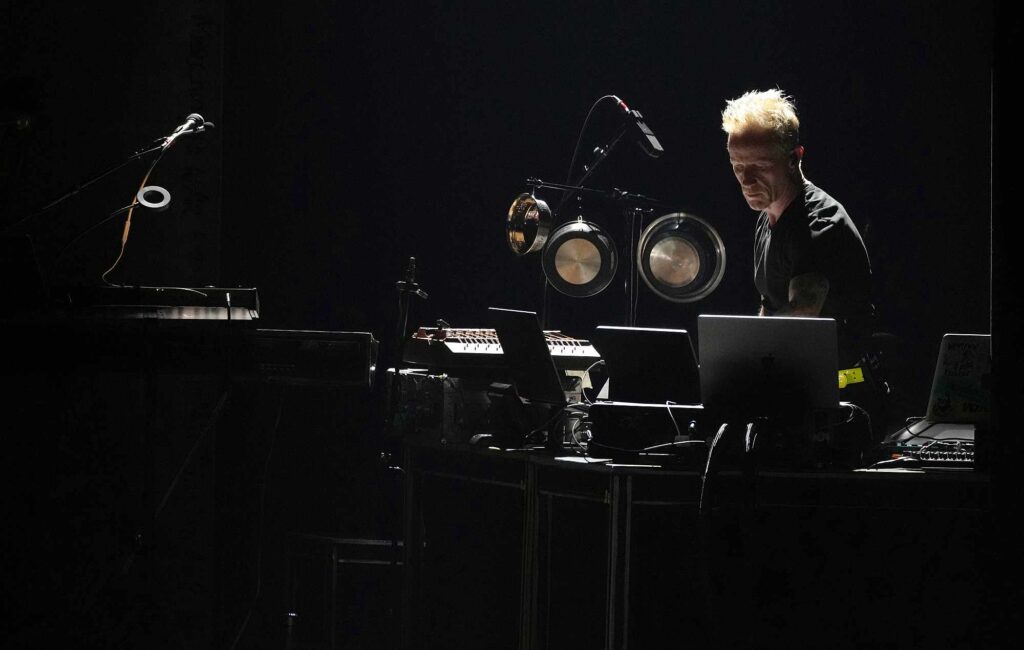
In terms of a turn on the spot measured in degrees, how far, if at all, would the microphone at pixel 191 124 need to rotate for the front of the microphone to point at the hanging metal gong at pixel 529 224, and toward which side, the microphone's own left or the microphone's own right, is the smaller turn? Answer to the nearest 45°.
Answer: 0° — it already faces it

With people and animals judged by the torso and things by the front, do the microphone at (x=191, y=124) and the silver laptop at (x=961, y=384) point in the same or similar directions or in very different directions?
very different directions

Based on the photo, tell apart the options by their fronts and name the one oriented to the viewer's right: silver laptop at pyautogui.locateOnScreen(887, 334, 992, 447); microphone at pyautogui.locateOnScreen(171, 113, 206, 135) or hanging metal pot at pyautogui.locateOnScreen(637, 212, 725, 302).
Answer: the microphone
